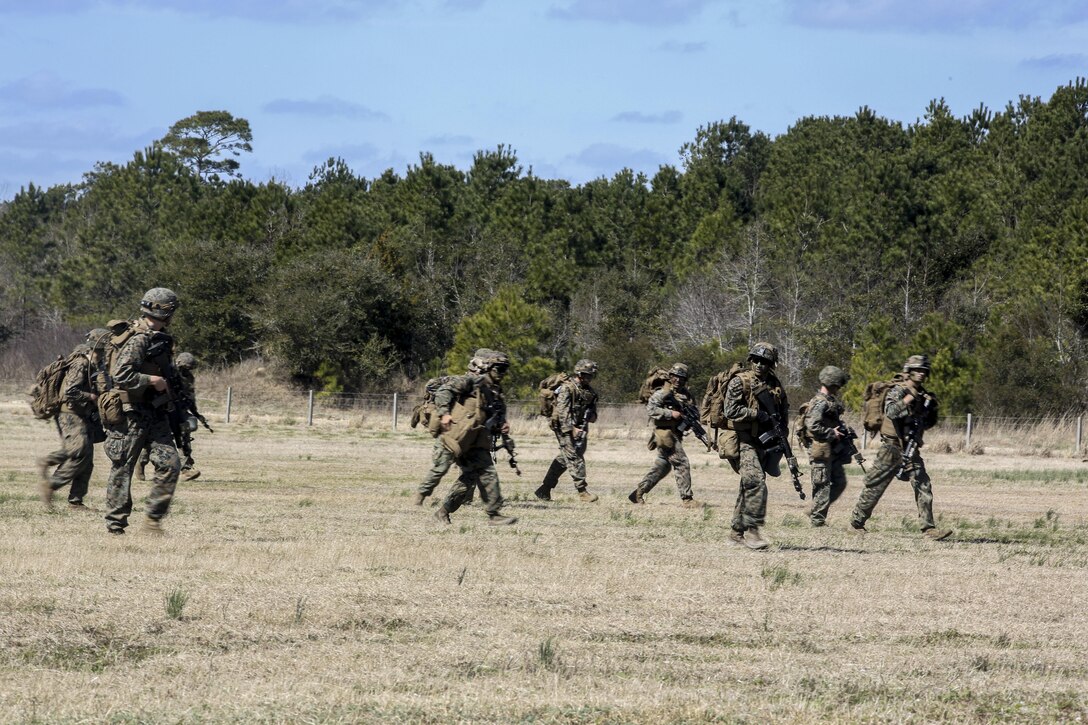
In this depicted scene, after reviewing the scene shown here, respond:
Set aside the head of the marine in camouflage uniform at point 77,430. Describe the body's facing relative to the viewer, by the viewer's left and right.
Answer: facing to the right of the viewer

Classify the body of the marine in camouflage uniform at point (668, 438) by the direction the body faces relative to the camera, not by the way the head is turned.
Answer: to the viewer's right

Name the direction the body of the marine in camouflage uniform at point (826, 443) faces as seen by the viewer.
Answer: to the viewer's right

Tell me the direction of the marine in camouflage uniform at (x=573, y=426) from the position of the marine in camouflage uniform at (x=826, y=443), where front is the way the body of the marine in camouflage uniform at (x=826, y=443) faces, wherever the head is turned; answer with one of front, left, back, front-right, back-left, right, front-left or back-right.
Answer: back-left

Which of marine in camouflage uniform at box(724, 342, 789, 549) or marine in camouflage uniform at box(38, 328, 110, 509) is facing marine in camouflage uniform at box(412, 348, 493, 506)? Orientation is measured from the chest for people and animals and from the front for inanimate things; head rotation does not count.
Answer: marine in camouflage uniform at box(38, 328, 110, 509)

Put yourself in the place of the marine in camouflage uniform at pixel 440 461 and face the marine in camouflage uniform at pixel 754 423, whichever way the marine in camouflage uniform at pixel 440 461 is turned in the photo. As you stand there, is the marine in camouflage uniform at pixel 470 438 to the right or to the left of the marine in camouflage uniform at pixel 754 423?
right

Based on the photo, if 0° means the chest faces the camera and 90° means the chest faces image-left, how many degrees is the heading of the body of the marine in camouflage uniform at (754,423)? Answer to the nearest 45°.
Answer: approximately 315°
